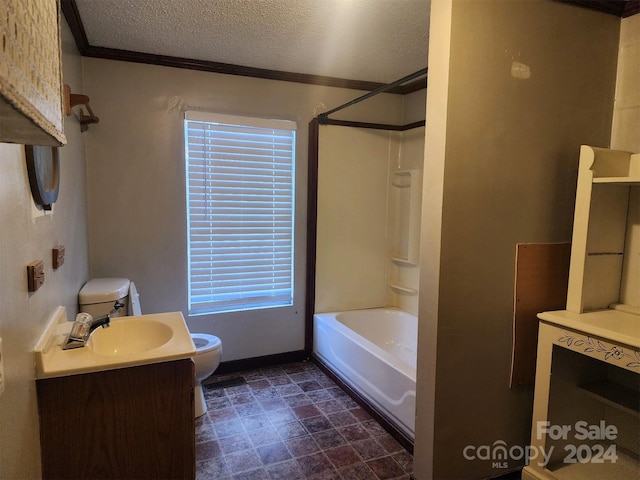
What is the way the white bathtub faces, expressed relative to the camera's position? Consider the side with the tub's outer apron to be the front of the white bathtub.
facing the viewer and to the left of the viewer

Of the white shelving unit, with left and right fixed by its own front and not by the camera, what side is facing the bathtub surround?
right

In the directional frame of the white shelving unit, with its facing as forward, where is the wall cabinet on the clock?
The wall cabinet is roughly at 11 o'clock from the white shelving unit.

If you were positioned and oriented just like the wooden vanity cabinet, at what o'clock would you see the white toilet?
The white toilet is roughly at 9 o'clock from the wooden vanity cabinet.

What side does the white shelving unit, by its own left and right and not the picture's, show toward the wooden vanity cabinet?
front

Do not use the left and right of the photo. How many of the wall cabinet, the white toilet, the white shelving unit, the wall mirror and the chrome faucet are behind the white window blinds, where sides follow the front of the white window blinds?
0

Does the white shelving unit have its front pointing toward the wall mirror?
yes

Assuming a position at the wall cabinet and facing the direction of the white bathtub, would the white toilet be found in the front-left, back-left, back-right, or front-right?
front-left

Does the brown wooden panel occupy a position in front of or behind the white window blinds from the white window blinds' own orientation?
in front

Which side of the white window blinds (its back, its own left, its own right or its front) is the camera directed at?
front

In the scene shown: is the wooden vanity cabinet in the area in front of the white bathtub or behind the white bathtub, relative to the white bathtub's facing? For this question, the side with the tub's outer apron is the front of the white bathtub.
in front

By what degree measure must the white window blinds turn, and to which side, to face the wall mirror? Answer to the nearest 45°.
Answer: approximately 45° to its right

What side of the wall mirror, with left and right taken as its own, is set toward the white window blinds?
left

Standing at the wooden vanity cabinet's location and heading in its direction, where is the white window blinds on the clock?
The white window blinds is roughly at 10 o'clock from the wooden vanity cabinet.

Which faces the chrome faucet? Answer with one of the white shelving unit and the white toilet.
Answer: the white shelving unit

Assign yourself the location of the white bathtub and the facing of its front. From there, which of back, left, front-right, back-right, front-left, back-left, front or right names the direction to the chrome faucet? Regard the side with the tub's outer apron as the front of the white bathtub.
front
